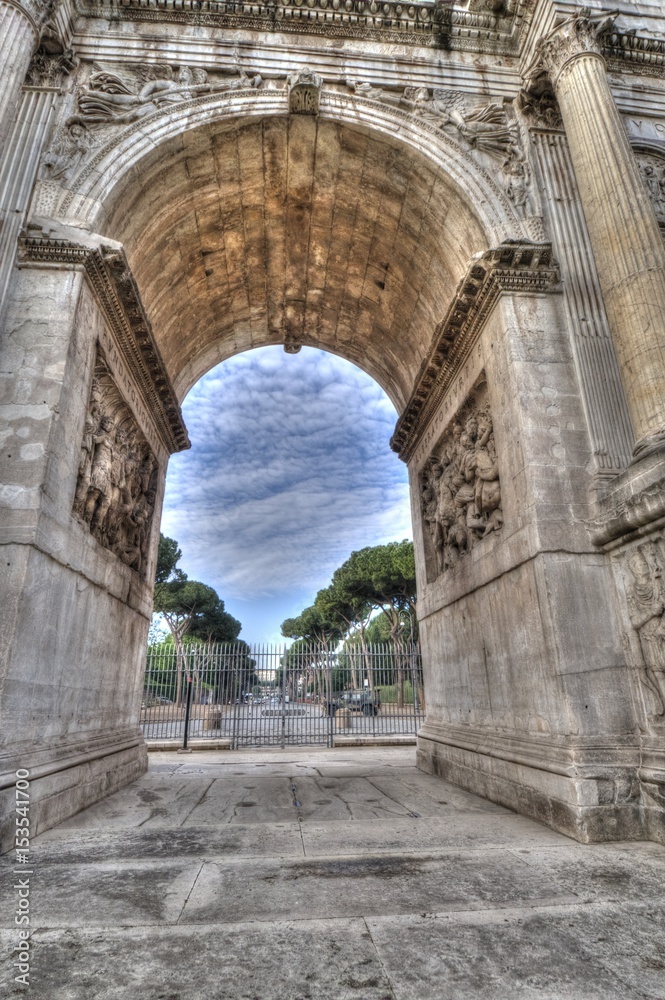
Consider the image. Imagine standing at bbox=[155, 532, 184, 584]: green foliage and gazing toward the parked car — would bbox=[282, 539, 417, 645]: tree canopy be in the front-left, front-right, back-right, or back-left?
front-left

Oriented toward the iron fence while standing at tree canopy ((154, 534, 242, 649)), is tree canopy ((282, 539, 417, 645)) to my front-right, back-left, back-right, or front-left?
front-left

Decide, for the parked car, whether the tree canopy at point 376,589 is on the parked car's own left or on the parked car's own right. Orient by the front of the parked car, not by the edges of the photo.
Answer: on the parked car's own right
